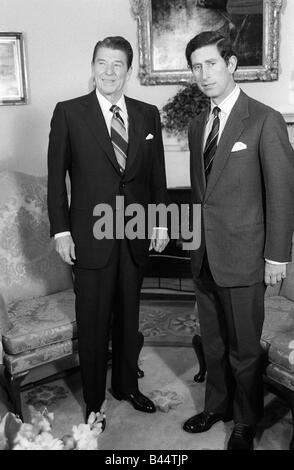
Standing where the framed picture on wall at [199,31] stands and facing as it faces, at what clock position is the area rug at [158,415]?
The area rug is roughly at 12 o'clock from the framed picture on wall.

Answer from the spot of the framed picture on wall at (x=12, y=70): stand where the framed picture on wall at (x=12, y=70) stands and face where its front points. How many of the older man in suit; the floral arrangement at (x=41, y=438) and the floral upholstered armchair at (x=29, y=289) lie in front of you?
3

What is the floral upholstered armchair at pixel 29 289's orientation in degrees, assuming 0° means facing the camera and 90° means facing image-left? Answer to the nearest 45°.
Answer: approximately 315°

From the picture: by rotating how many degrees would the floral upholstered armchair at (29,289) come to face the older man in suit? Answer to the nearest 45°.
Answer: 0° — it already faces them

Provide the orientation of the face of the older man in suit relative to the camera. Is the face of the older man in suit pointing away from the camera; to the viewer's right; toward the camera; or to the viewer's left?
toward the camera

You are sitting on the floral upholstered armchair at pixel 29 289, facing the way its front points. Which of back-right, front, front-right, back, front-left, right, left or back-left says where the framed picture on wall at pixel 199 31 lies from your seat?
left

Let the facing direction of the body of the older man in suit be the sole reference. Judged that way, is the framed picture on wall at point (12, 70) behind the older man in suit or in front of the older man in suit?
behind

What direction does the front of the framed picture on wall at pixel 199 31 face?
toward the camera

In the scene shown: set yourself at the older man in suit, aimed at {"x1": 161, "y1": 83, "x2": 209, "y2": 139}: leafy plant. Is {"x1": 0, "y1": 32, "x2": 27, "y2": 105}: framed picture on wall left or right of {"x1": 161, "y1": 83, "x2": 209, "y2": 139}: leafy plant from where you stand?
left

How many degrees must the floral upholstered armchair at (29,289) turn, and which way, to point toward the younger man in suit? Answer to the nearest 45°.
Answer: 0° — it already faces them

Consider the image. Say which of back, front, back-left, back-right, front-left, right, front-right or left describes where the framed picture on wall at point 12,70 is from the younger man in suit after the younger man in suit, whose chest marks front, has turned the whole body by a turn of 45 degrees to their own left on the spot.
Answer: back-right

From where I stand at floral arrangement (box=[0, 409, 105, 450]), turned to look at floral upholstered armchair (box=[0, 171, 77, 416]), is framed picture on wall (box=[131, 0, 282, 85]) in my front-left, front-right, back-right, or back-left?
front-right

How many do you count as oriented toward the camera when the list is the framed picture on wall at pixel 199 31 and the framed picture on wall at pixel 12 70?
2

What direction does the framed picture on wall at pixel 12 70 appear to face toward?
toward the camera

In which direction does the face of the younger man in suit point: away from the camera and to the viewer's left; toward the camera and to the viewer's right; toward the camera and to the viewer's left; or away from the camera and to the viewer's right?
toward the camera and to the viewer's left
